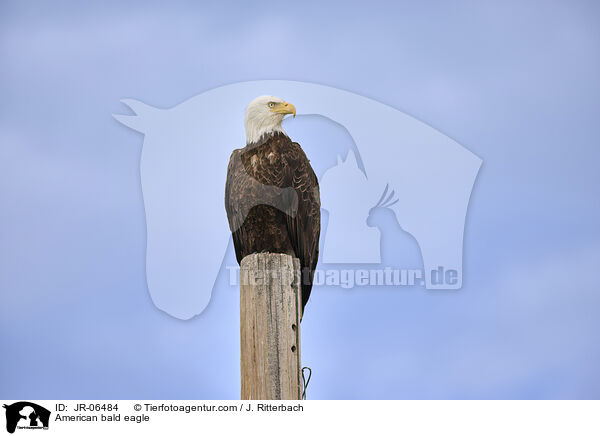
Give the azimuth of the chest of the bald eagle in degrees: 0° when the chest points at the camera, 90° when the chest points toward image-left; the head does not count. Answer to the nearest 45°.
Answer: approximately 0°
